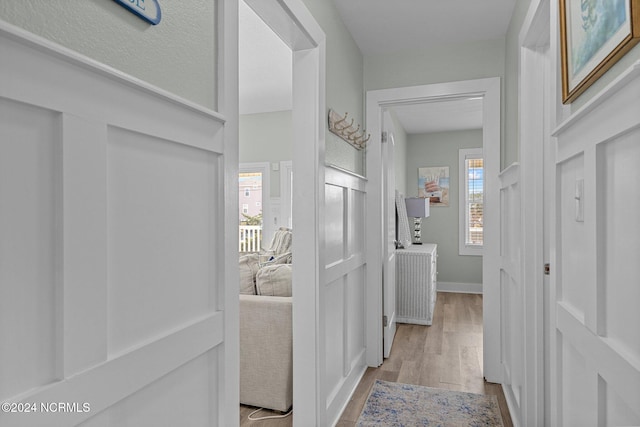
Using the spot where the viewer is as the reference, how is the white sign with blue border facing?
facing the viewer and to the right of the viewer

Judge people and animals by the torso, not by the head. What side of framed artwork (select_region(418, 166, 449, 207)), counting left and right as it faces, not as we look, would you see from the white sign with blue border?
front

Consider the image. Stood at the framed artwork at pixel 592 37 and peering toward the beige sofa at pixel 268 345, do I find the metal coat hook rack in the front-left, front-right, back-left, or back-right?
front-right

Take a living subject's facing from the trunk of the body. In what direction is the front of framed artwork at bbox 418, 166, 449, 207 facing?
toward the camera

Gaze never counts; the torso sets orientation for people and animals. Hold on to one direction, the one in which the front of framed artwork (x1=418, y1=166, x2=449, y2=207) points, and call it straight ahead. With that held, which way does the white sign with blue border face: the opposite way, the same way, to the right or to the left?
to the left

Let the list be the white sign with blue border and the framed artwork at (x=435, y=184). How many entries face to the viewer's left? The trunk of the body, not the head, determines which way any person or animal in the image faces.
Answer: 0

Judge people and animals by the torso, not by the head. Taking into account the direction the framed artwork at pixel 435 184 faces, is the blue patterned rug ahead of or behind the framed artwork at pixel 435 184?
ahead

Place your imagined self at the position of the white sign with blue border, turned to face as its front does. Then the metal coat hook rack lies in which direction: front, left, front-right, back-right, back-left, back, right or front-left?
left

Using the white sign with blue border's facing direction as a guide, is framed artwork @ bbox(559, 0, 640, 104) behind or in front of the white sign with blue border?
in front

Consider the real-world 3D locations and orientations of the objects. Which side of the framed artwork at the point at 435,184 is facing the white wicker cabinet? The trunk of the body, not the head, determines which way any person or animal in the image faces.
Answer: front

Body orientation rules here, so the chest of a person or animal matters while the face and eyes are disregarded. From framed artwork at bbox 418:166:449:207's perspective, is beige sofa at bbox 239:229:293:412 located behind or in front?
in front

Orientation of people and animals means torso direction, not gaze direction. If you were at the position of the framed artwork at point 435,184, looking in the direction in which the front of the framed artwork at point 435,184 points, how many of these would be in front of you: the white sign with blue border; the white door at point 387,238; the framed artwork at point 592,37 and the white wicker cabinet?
4
